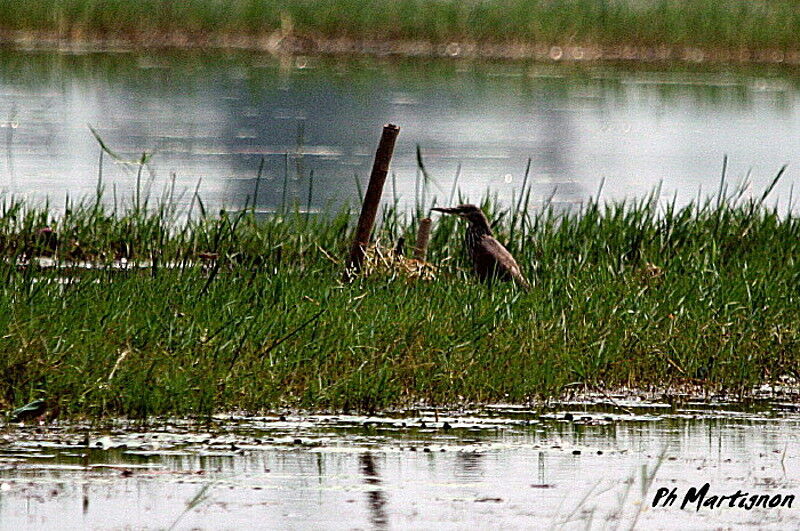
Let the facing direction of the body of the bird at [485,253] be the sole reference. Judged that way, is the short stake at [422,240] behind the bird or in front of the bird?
in front

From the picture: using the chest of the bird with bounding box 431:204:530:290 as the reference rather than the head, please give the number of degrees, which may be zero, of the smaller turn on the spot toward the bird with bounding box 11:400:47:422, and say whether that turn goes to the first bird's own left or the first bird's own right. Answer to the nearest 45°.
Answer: approximately 45° to the first bird's own left

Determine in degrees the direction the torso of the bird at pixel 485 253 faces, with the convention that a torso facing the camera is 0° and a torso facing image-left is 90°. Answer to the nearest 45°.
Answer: approximately 90°

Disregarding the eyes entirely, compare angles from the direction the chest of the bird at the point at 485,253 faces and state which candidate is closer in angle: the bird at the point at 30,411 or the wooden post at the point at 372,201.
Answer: the wooden post

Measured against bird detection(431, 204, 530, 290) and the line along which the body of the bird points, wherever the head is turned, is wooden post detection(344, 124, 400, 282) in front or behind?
in front

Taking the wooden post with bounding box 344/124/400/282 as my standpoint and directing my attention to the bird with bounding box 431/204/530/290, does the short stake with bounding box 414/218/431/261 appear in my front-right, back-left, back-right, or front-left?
front-left
